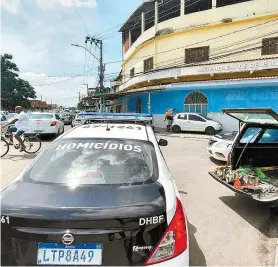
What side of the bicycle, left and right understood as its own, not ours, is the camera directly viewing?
left

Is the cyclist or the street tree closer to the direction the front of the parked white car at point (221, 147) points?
the cyclist

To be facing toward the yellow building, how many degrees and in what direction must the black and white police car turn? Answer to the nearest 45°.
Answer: approximately 45° to its right

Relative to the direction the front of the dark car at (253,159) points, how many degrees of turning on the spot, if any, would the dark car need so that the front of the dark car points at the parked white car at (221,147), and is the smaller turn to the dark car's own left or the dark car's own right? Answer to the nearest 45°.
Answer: approximately 45° to the dark car's own left

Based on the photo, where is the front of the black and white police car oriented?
away from the camera

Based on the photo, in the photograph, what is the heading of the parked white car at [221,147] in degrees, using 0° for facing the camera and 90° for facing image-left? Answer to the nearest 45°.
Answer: approximately 45°

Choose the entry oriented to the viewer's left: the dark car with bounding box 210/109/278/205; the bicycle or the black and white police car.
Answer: the bicycle

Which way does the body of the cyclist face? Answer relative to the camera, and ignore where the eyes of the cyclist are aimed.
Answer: to the viewer's left

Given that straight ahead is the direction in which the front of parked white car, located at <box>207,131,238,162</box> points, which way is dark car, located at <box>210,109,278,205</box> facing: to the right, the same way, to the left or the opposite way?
the opposite way

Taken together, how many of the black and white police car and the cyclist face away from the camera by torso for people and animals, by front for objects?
1

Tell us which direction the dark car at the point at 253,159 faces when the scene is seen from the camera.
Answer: facing away from the viewer and to the right of the viewer
